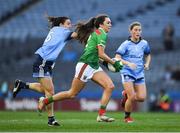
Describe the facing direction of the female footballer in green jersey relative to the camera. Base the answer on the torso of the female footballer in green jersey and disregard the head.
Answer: to the viewer's right

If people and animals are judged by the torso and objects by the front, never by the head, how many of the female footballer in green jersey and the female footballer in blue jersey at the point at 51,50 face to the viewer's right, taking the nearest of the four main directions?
2

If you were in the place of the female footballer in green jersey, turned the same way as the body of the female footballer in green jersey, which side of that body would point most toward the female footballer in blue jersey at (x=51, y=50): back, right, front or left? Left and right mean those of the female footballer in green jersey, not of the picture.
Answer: back

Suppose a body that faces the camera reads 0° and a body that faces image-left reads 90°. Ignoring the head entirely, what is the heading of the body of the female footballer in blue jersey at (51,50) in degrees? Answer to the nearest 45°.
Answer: approximately 270°
